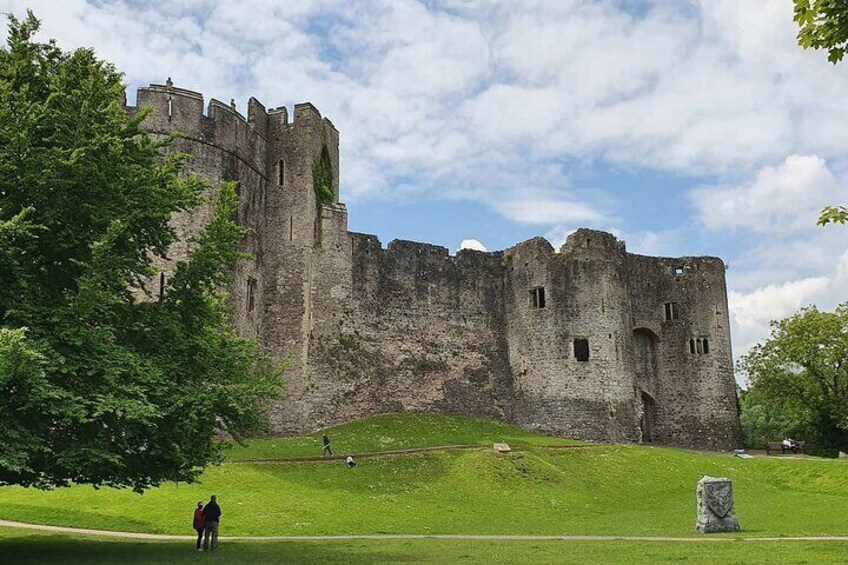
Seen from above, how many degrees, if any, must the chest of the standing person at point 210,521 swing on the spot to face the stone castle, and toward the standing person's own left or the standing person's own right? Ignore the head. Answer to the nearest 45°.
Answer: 0° — they already face it

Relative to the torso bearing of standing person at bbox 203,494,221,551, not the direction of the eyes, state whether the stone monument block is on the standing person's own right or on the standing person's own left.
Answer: on the standing person's own right

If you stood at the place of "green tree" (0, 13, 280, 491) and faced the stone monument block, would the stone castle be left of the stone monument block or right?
left

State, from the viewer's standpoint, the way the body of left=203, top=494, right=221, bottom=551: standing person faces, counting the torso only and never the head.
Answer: away from the camera

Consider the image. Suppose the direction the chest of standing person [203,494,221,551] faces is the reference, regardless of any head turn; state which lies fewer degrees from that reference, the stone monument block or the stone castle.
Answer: the stone castle
